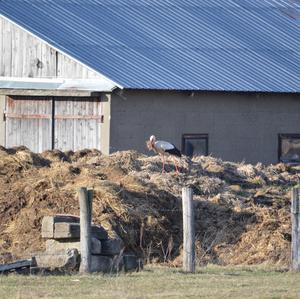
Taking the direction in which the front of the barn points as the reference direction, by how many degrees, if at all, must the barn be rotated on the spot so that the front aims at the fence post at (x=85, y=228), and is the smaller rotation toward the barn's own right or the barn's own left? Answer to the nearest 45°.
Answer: approximately 45° to the barn's own left

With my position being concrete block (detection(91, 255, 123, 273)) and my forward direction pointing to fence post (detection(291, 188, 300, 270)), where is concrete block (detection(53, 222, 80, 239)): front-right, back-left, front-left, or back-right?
back-left

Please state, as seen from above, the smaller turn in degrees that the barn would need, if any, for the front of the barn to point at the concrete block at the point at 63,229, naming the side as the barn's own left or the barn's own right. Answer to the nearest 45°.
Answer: approximately 45° to the barn's own left

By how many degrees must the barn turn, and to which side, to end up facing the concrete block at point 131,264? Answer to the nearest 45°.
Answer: approximately 45° to its left

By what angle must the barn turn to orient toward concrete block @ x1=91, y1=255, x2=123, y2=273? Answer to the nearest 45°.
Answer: approximately 45° to its left

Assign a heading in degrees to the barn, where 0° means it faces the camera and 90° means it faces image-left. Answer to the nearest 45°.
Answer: approximately 45°

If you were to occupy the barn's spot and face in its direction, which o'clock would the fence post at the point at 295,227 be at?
The fence post is roughly at 10 o'clock from the barn.
